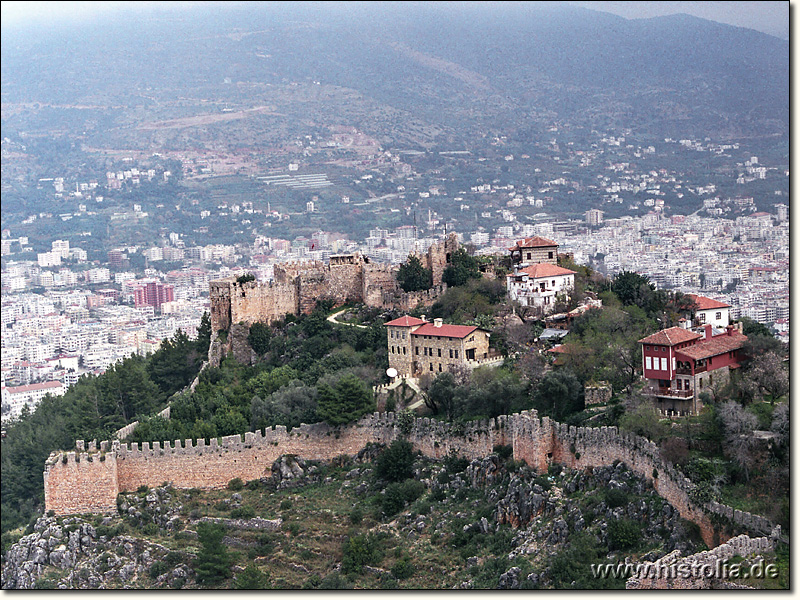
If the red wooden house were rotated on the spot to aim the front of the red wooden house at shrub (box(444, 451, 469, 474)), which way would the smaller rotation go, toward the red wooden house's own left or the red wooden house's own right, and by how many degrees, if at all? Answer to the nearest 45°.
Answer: approximately 45° to the red wooden house's own right

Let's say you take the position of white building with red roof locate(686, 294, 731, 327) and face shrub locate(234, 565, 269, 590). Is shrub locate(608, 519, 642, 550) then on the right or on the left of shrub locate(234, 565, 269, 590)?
left

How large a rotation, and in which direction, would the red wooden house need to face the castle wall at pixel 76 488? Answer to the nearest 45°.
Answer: approximately 45° to its right

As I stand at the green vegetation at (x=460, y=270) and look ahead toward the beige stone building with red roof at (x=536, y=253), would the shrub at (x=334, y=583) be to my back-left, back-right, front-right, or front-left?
back-right

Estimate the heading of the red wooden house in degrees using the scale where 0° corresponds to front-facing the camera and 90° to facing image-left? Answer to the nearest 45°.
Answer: approximately 45°

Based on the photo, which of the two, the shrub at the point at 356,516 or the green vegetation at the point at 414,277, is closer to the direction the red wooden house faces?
the shrub

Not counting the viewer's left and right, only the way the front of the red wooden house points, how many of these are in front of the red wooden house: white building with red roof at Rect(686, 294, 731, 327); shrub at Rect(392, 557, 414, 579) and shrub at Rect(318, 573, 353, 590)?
2

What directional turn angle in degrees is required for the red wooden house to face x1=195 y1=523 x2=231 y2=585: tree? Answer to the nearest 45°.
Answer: approximately 45° to its right

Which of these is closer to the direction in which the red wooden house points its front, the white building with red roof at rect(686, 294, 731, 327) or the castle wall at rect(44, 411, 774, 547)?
the castle wall

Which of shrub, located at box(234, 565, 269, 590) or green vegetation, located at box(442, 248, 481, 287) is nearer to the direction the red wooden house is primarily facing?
the shrub
